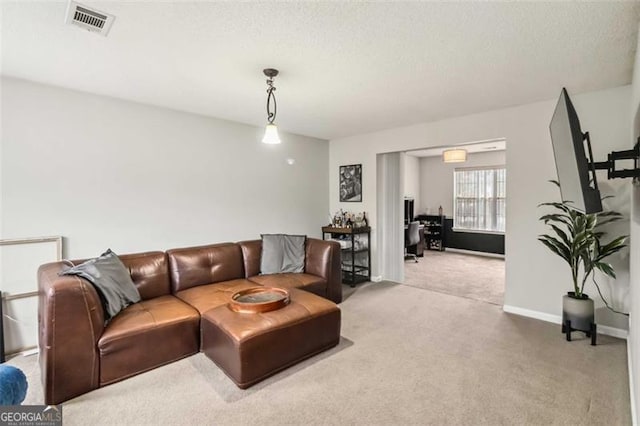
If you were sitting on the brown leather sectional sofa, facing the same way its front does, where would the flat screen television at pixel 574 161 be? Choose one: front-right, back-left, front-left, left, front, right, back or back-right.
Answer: front

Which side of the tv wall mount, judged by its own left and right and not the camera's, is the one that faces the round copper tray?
front

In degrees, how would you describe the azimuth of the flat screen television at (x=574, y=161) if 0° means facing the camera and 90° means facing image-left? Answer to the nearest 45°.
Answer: approximately 90°

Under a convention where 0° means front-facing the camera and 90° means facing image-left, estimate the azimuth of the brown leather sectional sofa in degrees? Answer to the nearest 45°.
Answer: approximately 315°

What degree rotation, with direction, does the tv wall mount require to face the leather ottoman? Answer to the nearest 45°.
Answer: approximately 45° to its left

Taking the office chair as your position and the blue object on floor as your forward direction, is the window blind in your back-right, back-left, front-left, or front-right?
back-left

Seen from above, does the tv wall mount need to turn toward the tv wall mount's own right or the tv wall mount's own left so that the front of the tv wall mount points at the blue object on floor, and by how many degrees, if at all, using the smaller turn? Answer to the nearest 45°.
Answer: approximately 45° to the tv wall mount's own left

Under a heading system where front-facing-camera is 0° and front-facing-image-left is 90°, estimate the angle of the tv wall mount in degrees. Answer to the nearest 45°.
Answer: approximately 90°

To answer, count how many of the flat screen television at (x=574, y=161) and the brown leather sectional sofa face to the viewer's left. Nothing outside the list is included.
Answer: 1

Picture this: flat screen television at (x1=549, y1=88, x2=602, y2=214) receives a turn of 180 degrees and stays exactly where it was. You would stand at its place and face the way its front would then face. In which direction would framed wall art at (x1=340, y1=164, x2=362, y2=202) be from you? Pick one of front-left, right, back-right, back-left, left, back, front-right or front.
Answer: back-left

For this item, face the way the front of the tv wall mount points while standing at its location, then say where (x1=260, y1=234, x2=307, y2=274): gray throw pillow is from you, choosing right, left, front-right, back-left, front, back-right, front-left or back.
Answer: front

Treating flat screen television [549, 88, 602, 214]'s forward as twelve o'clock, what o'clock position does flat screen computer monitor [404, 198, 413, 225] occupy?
flat screen computer monitor [404, 198, 413, 225] is roughly at 2 o'clock from flat screen television [549, 88, 602, 214].
